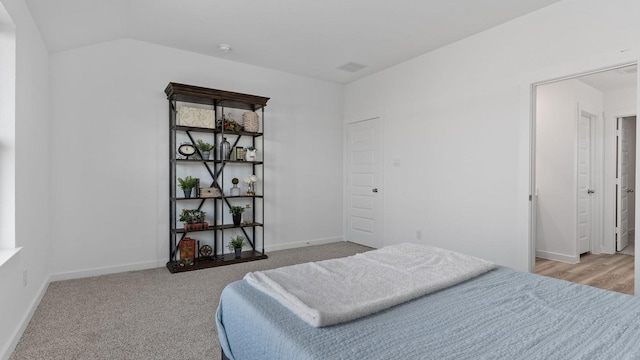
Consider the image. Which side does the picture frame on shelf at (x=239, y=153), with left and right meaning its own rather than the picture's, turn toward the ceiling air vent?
left

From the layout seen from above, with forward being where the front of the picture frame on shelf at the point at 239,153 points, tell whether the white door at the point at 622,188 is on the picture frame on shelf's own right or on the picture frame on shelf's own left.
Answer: on the picture frame on shelf's own left

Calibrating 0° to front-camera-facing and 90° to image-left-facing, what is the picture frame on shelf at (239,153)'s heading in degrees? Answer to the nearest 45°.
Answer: approximately 0°

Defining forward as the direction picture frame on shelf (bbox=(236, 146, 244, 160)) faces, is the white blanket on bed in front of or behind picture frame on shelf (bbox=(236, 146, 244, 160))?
in front

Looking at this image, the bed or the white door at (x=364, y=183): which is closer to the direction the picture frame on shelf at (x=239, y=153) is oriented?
the bed

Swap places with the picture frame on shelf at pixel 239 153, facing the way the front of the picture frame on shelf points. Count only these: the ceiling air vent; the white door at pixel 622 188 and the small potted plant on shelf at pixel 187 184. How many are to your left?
2

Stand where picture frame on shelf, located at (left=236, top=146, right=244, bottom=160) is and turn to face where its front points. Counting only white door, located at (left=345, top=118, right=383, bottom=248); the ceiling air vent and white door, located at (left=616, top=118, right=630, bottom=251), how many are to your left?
3

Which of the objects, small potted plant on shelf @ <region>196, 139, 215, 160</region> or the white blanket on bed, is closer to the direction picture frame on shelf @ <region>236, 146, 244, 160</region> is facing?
the white blanket on bed
